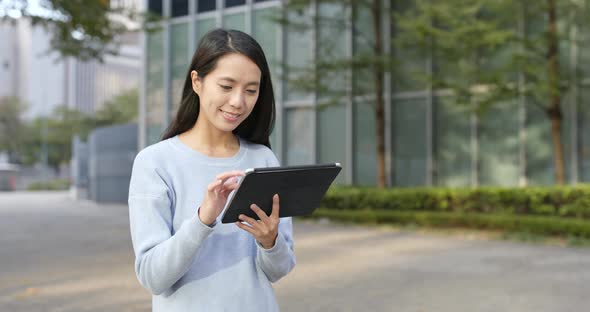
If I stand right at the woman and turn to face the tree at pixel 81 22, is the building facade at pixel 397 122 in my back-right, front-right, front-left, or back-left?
front-right

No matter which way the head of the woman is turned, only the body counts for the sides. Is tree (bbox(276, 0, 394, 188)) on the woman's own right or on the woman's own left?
on the woman's own left

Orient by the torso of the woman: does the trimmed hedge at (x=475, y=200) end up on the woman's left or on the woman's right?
on the woman's left

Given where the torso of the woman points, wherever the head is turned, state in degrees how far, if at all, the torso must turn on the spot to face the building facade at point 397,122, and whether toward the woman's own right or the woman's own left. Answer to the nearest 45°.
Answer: approximately 135° to the woman's own left

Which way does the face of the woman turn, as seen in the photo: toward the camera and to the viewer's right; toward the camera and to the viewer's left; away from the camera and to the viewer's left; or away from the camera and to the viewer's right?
toward the camera and to the viewer's right

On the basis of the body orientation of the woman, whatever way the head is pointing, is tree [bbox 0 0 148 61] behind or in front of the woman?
behind

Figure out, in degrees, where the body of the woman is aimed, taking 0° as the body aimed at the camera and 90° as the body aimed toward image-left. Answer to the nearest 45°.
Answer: approximately 315°
